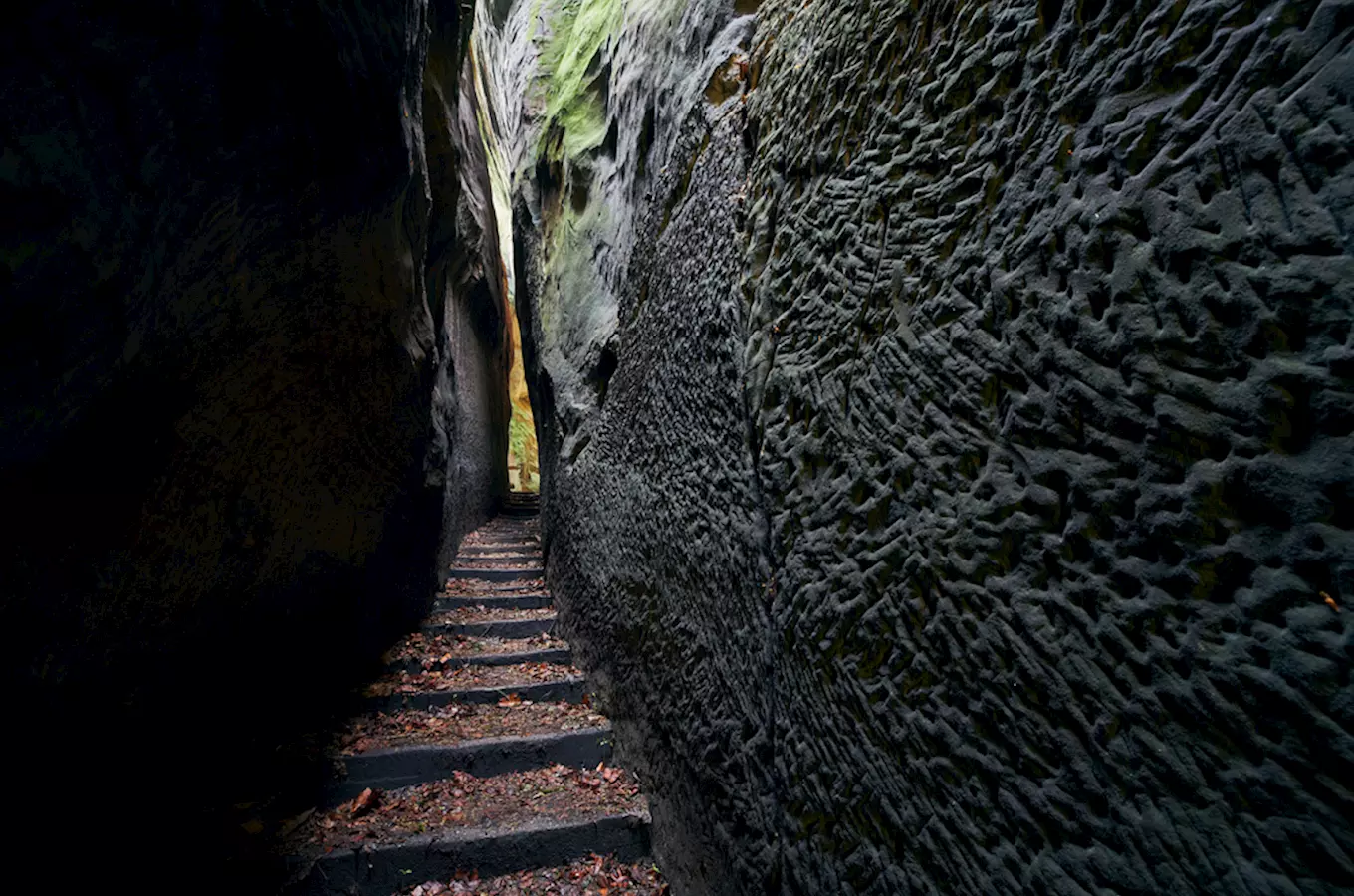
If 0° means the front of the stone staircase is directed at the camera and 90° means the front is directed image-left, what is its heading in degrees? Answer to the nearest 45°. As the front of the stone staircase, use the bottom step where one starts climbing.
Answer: approximately 0°
